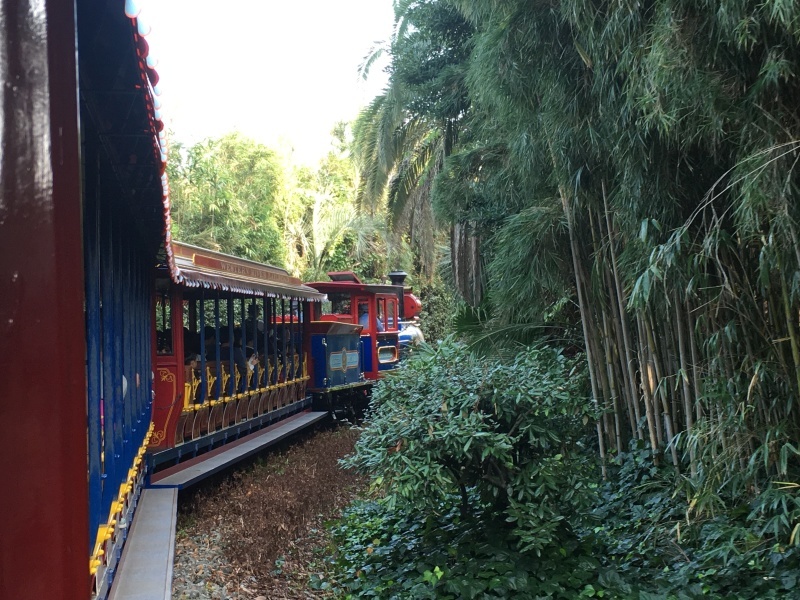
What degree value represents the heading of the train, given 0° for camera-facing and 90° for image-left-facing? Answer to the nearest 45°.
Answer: approximately 225°
